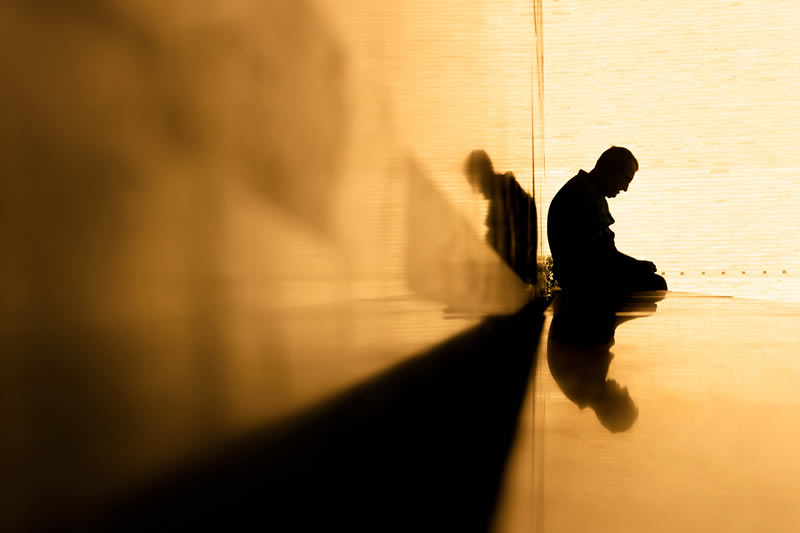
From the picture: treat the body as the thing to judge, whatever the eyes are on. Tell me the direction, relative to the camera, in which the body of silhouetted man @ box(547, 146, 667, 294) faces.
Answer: to the viewer's right

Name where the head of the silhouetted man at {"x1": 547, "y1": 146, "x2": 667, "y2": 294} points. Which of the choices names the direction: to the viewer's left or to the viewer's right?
to the viewer's right
